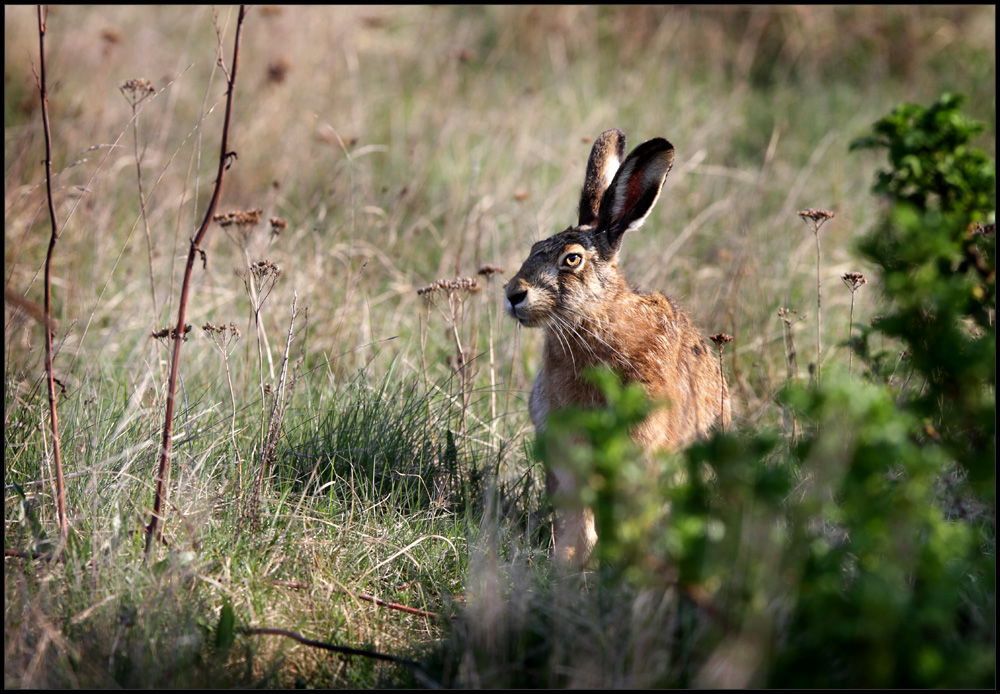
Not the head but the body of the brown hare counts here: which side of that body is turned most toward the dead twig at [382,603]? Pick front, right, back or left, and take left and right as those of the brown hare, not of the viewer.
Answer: front

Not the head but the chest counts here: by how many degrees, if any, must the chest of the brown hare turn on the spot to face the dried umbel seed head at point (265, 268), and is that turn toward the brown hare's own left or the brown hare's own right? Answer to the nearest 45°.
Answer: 0° — it already faces it

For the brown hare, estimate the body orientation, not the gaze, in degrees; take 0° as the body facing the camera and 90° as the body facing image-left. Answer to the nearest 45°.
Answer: approximately 45°

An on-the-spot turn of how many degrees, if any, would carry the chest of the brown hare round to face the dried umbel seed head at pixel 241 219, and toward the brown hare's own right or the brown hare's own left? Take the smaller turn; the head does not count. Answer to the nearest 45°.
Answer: approximately 45° to the brown hare's own right

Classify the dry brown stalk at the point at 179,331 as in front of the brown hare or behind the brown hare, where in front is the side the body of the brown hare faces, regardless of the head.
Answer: in front

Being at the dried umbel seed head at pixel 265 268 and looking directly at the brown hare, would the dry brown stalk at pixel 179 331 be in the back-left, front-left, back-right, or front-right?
back-right
